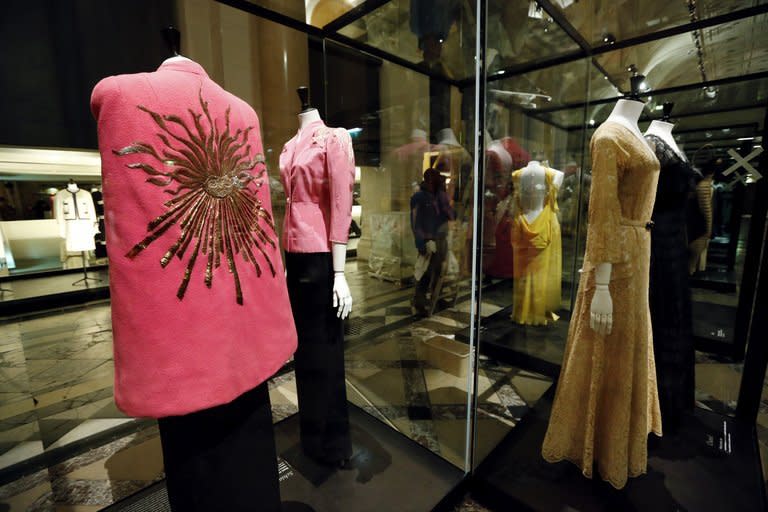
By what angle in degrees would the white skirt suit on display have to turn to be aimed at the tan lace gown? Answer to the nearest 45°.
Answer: approximately 45° to its left

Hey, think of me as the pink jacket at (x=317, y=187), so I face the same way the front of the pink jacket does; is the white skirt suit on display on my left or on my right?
on my right

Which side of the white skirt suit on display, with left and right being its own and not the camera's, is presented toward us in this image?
front

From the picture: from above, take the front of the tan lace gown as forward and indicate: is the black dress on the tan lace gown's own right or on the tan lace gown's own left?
on the tan lace gown's own left

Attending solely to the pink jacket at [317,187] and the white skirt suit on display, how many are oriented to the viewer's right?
0

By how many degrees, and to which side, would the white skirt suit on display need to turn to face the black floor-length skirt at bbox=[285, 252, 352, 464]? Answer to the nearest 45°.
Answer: approximately 45° to its left

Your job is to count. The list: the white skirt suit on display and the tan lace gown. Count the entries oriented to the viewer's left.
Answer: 0

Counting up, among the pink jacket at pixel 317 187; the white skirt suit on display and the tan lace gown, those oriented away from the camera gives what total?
0

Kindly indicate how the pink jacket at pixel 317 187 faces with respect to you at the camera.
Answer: facing the viewer and to the left of the viewer

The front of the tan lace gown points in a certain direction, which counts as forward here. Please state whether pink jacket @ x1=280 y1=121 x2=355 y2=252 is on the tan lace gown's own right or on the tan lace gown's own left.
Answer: on the tan lace gown's own right
